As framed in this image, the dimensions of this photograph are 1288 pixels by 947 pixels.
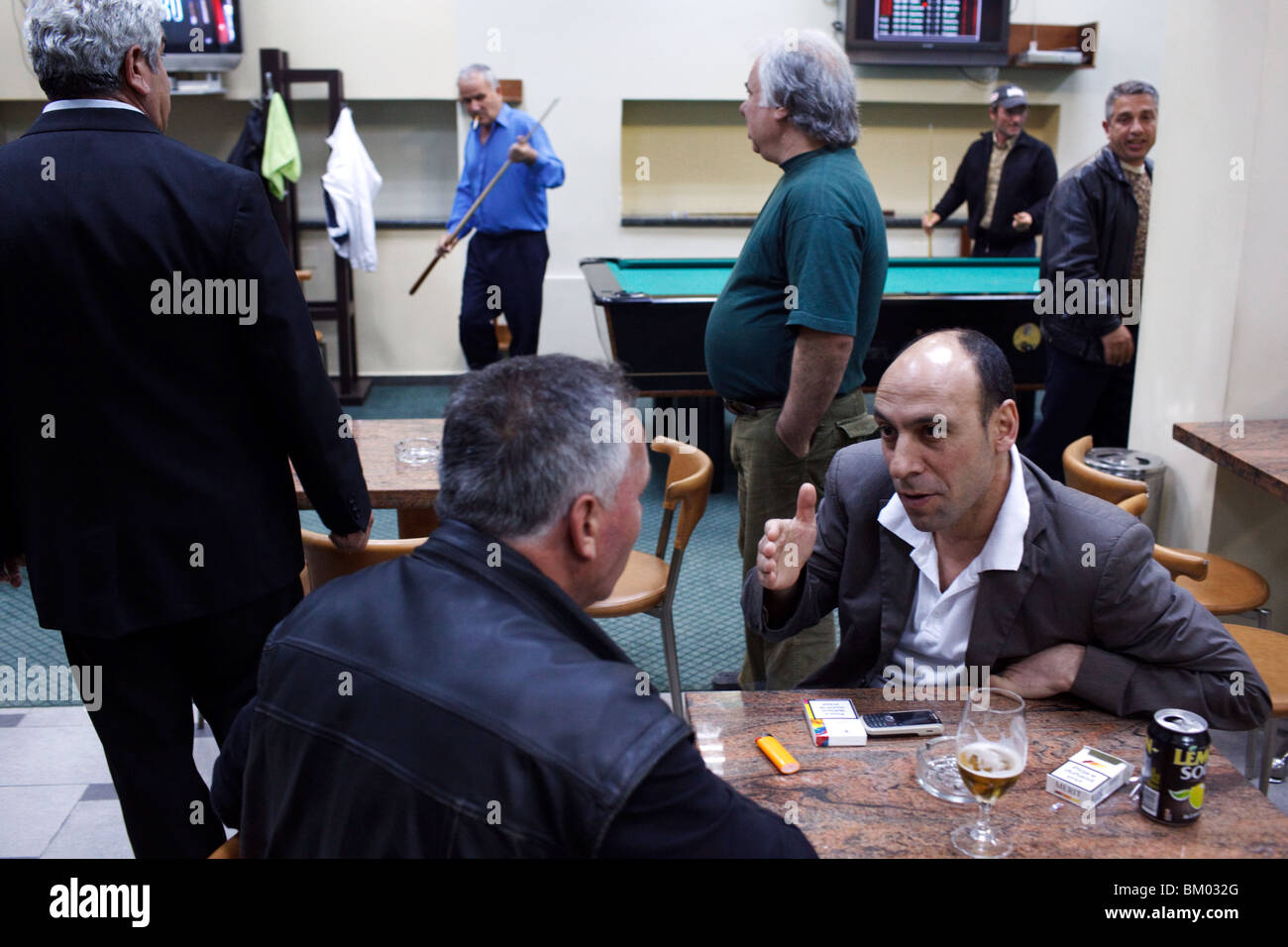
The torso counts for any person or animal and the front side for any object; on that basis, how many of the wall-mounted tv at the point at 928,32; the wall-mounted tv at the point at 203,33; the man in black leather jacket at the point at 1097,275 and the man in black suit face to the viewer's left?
0

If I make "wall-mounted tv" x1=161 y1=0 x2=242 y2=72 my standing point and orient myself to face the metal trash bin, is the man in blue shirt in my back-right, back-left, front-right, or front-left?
front-left

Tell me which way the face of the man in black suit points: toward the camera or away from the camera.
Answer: away from the camera

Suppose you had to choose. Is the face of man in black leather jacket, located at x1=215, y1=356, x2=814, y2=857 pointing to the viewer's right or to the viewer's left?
to the viewer's right

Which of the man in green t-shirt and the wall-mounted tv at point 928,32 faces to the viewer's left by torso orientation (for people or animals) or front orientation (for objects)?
the man in green t-shirt

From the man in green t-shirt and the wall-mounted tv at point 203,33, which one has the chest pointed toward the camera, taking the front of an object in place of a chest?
the wall-mounted tv

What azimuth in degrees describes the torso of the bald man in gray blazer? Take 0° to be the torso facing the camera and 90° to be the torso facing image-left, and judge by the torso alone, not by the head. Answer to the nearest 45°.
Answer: approximately 45°

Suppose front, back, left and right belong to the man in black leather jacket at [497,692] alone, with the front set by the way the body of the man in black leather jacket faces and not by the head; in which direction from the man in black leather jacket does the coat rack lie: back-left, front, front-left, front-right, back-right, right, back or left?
front-left

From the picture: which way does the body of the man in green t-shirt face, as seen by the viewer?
to the viewer's left

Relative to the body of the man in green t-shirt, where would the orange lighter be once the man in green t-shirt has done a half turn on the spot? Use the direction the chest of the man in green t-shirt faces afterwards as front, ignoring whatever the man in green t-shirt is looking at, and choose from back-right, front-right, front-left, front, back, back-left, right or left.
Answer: right

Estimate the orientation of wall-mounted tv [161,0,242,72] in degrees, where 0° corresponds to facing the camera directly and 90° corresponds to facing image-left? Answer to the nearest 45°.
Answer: approximately 0°

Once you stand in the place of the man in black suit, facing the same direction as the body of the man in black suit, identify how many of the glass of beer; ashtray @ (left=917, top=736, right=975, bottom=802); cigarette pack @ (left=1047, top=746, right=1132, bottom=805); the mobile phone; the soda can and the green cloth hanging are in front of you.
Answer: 1

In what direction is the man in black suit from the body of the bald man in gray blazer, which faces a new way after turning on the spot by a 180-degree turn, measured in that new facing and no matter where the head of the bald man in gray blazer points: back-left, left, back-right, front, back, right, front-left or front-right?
back-left

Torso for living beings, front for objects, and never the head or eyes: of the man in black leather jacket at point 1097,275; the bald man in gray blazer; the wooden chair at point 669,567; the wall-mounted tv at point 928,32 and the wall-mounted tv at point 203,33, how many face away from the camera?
0

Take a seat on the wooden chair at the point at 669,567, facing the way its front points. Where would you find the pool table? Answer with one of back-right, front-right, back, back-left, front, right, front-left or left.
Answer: right

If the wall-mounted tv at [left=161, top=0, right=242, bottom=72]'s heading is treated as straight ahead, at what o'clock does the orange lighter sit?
The orange lighter is roughly at 12 o'clock from the wall-mounted tv.
